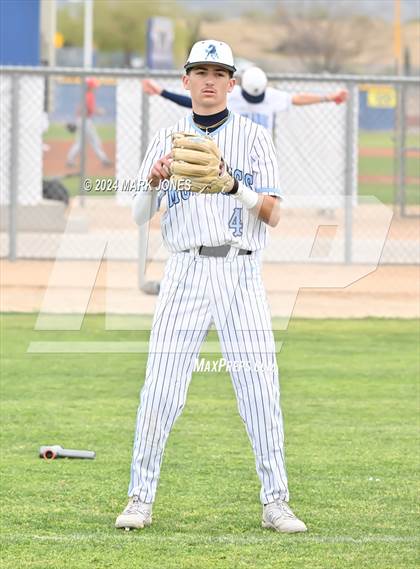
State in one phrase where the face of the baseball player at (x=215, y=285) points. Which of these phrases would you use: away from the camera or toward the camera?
toward the camera

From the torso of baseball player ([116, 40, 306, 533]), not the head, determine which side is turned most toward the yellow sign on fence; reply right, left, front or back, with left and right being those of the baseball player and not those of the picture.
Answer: back

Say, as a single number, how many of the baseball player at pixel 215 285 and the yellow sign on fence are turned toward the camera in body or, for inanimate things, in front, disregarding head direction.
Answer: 2

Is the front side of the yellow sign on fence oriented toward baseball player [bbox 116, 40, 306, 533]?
yes

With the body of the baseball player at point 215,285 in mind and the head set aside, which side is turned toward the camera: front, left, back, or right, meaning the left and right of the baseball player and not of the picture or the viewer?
front

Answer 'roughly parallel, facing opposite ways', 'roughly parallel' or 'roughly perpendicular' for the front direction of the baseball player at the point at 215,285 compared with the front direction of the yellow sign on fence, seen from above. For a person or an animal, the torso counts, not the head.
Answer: roughly parallel

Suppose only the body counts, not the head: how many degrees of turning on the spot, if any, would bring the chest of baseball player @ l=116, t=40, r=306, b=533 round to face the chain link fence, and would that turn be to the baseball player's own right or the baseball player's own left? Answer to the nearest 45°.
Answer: approximately 180°

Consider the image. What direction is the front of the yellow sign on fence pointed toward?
toward the camera

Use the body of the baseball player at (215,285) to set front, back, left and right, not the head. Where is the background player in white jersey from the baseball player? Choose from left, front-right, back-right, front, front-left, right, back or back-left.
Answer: back
